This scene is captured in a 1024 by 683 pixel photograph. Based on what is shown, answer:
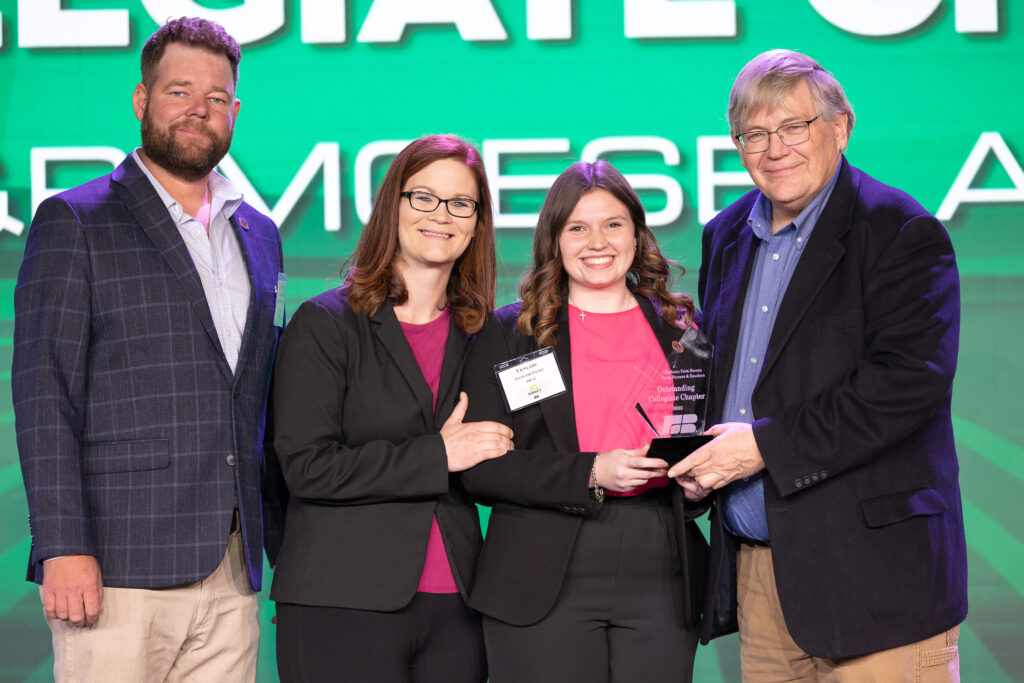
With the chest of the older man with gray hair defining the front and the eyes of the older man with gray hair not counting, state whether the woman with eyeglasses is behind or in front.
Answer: in front

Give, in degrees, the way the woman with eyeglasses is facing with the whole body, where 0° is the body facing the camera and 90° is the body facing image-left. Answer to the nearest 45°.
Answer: approximately 315°

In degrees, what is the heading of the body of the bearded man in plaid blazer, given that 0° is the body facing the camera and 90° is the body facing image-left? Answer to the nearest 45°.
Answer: approximately 315°

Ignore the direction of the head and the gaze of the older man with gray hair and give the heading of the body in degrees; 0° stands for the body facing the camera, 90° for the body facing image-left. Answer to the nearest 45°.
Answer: approximately 45°

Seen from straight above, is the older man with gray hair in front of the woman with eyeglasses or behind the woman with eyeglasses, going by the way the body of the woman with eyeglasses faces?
in front
